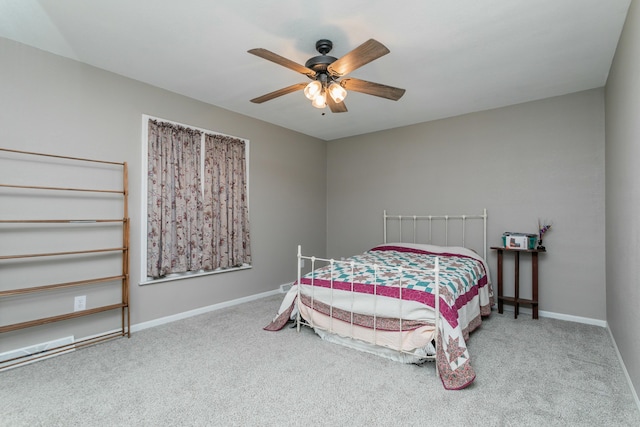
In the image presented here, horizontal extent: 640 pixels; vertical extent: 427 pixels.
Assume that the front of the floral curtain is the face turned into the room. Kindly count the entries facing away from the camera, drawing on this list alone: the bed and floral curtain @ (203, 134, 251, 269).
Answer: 0

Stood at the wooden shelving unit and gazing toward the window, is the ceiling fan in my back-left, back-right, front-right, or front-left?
front-right

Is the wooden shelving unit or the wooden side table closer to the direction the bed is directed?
the wooden shelving unit

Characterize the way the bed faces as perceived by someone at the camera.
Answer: facing the viewer and to the left of the viewer

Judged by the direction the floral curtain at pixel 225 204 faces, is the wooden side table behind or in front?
in front

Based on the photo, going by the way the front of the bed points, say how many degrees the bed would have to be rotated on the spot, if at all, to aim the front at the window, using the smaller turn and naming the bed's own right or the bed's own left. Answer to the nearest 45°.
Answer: approximately 45° to the bed's own right

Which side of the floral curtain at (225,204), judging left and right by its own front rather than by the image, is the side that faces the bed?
front

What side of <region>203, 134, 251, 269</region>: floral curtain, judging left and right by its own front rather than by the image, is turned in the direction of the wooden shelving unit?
right

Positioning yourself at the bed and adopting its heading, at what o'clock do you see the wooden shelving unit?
The wooden shelving unit is roughly at 1 o'clock from the bed.

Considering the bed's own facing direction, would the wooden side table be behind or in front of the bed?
behind

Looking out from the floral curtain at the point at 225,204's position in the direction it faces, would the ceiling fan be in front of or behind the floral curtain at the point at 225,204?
in front

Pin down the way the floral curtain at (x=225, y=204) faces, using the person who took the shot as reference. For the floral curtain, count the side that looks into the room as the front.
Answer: facing the viewer and to the right of the viewer
